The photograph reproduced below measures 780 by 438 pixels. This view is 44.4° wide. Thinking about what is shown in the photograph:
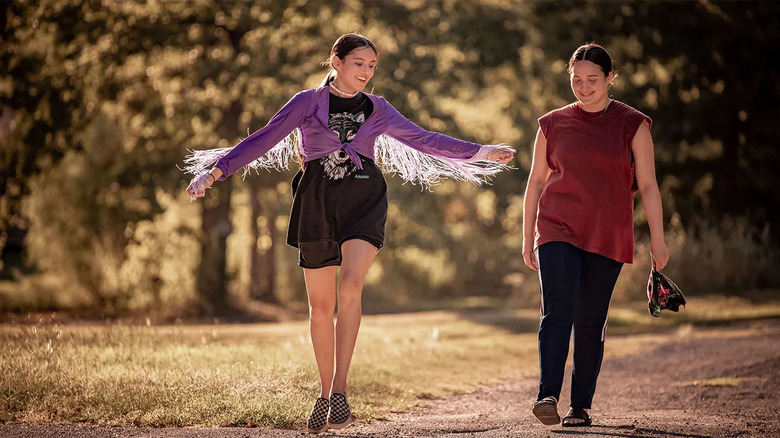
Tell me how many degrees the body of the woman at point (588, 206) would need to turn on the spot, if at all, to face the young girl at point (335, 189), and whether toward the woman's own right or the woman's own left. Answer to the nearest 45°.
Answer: approximately 90° to the woman's own right

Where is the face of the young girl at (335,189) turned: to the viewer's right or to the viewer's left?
to the viewer's right

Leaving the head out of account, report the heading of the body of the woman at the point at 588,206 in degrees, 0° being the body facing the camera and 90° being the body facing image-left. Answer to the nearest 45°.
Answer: approximately 0°

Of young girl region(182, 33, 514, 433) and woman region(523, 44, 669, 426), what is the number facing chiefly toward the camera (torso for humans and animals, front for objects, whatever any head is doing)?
2

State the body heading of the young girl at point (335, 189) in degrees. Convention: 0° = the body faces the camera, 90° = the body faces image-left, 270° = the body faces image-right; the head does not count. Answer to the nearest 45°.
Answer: approximately 0°

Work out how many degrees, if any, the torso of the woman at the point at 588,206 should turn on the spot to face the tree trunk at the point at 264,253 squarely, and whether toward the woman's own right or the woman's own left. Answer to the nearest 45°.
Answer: approximately 135° to the woman's own right
